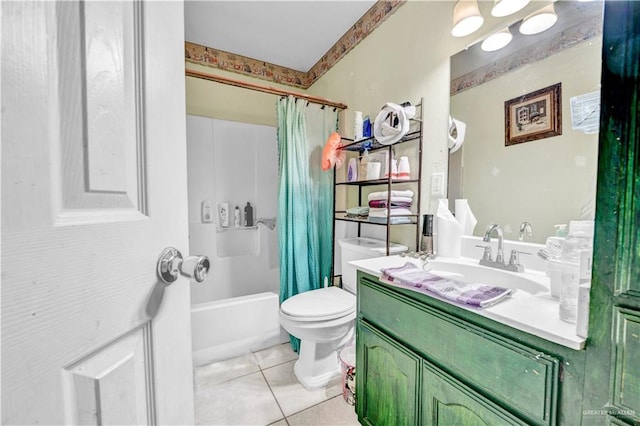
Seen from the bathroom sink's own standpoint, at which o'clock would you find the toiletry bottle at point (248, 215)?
The toiletry bottle is roughly at 2 o'clock from the bathroom sink.

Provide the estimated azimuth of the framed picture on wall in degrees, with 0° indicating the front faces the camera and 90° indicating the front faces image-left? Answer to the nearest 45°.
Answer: approximately 45°

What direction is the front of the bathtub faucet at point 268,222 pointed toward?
to the viewer's left

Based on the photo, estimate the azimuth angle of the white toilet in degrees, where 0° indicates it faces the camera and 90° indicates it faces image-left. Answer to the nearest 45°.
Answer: approximately 45°

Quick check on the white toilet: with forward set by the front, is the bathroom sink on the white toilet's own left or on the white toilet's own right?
on the white toilet's own left

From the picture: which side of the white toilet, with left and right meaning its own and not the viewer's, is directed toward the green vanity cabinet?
left

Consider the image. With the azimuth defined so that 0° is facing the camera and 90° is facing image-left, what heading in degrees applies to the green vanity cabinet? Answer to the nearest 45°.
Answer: approximately 45°

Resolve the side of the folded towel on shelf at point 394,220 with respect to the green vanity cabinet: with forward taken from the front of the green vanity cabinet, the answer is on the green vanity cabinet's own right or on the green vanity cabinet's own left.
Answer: on the green vanity cabinet's own right

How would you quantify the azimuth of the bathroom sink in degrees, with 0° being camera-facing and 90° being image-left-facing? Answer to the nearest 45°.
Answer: approximately 45°

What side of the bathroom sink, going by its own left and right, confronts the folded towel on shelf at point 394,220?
right
